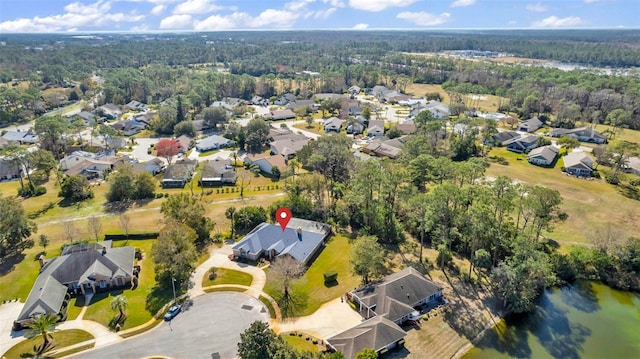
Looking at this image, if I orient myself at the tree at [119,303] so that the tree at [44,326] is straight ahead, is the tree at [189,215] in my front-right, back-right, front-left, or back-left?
back-right

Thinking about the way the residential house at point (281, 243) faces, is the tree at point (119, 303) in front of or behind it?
in front

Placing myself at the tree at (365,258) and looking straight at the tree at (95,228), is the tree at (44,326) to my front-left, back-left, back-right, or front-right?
front-left

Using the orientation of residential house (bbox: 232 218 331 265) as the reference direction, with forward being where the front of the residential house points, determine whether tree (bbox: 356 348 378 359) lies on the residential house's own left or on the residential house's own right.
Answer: on the residential house's own left

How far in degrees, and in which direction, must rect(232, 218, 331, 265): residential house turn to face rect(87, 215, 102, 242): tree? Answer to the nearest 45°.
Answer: approximately 45° to its right

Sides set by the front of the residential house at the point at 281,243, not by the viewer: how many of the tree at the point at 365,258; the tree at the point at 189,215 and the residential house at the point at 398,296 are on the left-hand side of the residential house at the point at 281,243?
2

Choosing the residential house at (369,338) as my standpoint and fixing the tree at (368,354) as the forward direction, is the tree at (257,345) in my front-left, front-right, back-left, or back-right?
front-right

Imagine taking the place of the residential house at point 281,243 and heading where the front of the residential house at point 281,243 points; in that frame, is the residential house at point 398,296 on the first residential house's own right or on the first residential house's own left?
on the first residential house's own left

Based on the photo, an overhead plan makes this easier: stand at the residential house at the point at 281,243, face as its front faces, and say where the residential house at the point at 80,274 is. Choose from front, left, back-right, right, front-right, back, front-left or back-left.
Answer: front-right

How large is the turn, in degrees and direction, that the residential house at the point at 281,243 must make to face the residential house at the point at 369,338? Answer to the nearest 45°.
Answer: approximately 90° to its left

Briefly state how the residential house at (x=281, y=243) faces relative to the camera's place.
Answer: facing the viewer and to the left of the viewer

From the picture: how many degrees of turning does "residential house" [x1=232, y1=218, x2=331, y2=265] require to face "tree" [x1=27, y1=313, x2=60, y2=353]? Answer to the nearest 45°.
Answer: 0° — it already faces it

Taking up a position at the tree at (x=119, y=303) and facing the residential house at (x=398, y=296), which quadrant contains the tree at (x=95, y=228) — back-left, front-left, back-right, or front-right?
back-left

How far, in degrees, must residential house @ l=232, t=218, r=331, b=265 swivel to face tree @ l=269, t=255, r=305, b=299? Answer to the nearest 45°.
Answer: approximately 45° to its left

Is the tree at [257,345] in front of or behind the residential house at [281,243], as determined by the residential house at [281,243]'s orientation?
in front

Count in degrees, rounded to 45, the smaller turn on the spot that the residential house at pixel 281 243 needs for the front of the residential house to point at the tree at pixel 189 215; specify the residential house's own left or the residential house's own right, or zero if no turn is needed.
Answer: approximately 45° to the residential house's own right

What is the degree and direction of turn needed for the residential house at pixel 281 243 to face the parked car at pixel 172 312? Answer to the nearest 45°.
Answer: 0° — it already faces it

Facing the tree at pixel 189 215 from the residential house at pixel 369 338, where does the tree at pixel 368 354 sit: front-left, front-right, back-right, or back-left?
back-left
